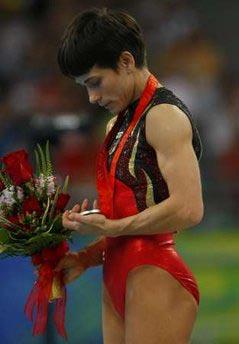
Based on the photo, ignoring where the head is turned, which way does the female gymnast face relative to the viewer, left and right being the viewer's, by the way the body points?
facing the viewer and to the left of the viewer
